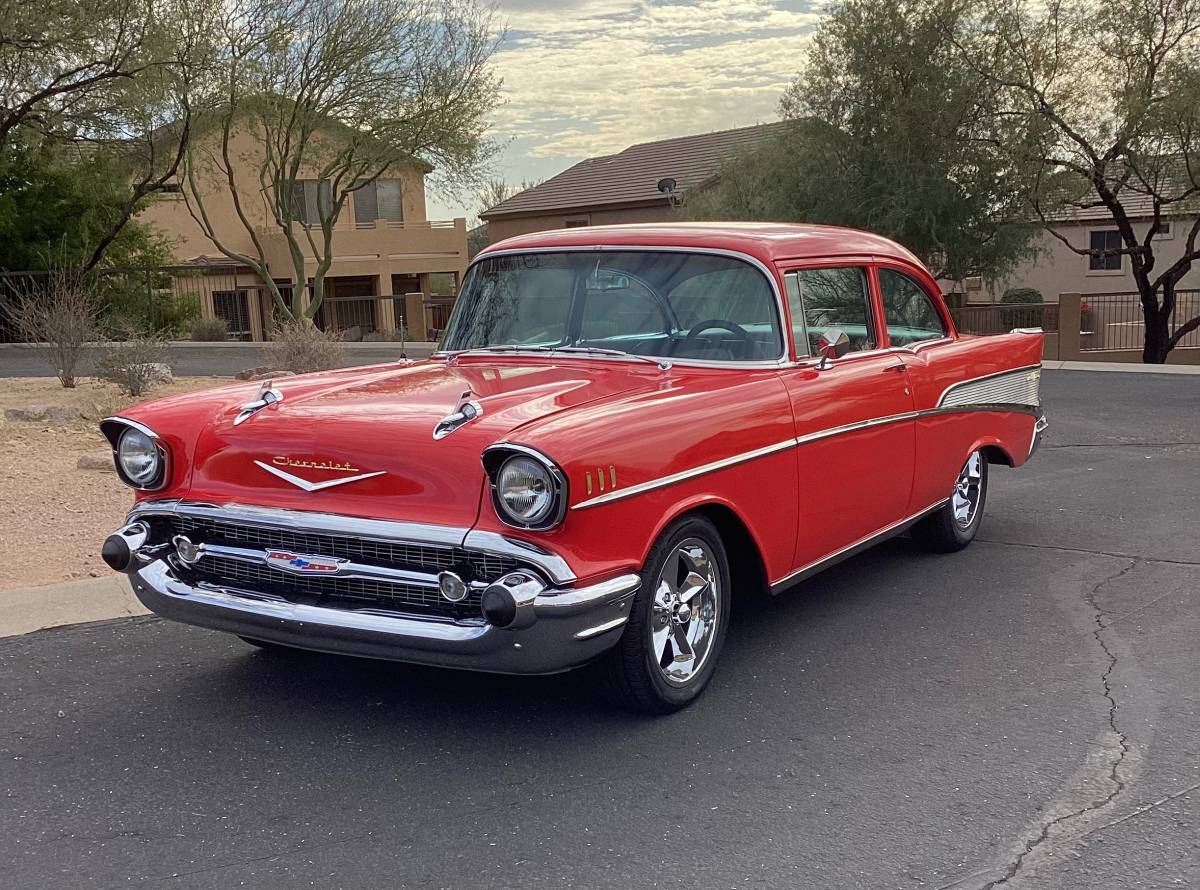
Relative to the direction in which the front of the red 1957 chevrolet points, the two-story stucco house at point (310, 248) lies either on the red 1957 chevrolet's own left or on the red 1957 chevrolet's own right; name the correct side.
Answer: on the red 1957 chevrolet's own right

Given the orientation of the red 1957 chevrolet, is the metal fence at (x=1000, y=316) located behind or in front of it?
behind

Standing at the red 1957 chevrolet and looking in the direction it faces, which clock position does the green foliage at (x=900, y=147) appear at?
The green foliage is roughly at 5 o'clock from the red 1957 chevrolet.

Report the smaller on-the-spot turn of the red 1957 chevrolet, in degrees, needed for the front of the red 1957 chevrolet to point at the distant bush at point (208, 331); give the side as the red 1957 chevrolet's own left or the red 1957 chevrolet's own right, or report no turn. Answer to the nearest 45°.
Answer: approximately 135° to the red 1957 chevrolet's own right

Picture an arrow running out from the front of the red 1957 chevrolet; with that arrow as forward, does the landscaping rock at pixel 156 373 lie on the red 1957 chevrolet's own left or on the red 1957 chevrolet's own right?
on the red 1957 chevrolet's own right

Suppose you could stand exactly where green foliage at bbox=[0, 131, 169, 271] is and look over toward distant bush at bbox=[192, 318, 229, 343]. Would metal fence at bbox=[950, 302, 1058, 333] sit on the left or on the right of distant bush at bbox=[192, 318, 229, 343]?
right

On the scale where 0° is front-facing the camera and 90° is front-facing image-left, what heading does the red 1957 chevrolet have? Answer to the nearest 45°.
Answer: approximately 45°

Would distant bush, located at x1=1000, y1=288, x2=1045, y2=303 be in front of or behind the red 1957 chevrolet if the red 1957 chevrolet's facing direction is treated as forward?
behind

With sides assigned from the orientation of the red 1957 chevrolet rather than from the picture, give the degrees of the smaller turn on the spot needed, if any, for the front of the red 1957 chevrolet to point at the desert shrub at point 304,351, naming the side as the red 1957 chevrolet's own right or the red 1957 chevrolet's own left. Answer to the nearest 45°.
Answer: approximately 135° to the red 1957 chevrolet's own right

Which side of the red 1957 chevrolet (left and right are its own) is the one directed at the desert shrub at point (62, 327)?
right

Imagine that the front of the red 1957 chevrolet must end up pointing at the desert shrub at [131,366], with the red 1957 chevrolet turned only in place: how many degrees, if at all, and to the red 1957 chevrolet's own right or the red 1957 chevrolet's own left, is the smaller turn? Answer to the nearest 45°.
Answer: approximately 90° to the red 1957 chevrolet's own right

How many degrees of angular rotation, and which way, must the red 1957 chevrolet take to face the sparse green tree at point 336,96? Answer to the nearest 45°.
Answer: approximately 135° to its right
